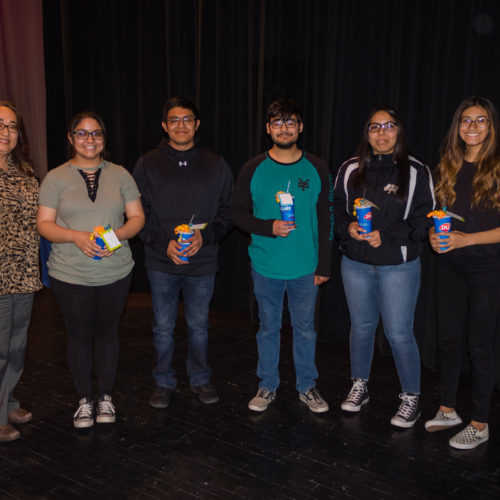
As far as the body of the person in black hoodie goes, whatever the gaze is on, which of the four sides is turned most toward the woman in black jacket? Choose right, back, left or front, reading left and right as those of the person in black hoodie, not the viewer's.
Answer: left

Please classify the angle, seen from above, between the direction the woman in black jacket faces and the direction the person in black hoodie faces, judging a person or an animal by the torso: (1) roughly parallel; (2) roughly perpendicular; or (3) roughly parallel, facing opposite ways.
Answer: roughly parallel

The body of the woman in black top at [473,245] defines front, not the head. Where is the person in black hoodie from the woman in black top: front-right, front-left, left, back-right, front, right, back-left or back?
front-right

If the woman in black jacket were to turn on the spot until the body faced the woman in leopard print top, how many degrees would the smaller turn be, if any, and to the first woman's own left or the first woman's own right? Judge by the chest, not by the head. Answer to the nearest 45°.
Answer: approximately 90° to the first woman's own right

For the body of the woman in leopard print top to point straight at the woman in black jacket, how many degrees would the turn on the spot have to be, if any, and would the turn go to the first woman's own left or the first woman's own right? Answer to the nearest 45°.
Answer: approximately 45° to the first woman's own left

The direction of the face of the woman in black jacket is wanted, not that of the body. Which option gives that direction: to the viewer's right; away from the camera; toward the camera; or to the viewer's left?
toward the camera

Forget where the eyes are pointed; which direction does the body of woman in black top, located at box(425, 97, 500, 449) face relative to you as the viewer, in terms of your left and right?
facing the viewer and to the left of the viewer

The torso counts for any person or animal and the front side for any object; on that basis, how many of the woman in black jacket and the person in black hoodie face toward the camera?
2

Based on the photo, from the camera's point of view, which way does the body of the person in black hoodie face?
toward the camera

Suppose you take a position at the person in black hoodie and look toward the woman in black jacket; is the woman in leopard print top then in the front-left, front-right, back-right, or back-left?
back-right

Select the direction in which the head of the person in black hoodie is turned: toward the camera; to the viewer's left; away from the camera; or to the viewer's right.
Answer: toward the camera

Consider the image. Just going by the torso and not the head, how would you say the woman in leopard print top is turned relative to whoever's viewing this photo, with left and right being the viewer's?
facing the viewer and to the right of the viewer
